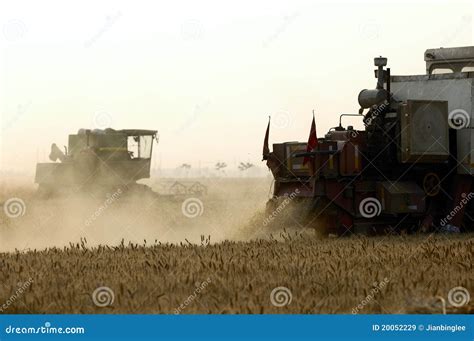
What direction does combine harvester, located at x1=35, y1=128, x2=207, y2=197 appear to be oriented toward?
to the viewer's right

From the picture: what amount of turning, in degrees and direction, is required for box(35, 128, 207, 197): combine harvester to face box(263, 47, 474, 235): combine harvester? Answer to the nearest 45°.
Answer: approximately 45° to its right
